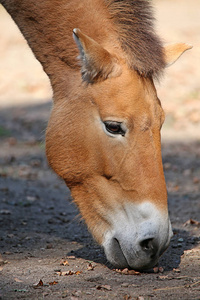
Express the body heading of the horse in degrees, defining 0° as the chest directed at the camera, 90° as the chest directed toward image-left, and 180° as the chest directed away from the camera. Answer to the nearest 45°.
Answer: approximately 315°
